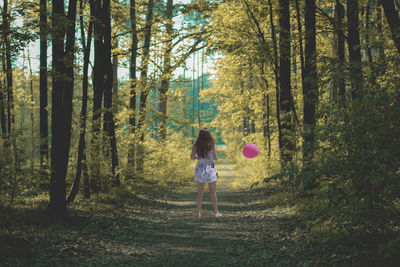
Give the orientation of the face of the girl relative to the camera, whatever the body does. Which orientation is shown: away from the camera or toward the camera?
away from the camera

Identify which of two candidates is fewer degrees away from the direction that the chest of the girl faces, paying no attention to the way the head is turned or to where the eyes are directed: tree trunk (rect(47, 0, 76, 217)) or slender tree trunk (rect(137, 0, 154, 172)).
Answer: the slender tree trunk

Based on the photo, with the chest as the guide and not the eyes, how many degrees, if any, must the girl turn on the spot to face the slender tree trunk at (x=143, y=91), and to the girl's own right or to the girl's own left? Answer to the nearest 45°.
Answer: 0° — they already face it

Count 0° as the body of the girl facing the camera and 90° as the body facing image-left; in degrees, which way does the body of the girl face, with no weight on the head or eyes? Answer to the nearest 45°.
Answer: approximately 180°

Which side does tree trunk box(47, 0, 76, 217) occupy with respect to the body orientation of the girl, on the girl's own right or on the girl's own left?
on the girl's own left
